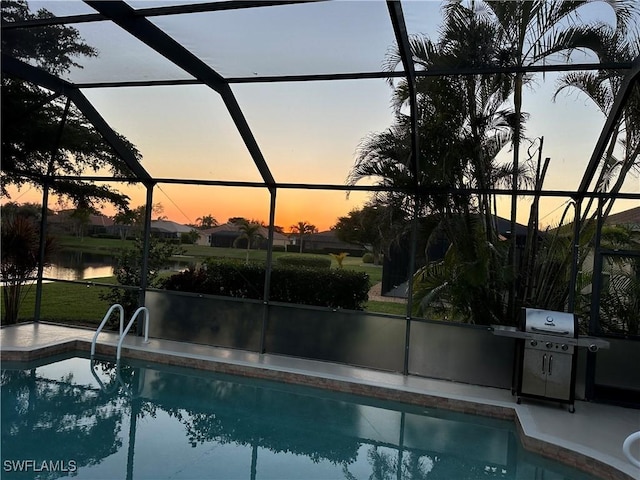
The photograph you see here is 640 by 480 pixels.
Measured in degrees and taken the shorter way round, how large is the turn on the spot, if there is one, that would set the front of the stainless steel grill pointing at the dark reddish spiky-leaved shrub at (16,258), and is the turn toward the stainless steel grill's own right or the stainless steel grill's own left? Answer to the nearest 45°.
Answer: approximately 90° to the stainless steel grill's own right

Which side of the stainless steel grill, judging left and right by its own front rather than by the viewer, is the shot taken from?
front

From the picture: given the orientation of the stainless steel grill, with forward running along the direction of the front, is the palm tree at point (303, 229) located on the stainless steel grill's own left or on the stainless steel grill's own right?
on the stainless steel grill's own right
